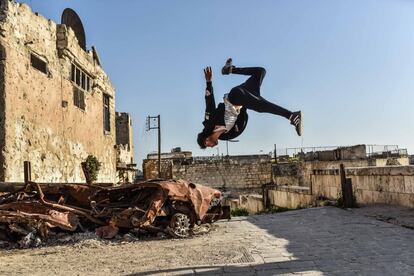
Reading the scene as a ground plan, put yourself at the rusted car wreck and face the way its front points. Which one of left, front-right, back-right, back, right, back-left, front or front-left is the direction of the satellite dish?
left

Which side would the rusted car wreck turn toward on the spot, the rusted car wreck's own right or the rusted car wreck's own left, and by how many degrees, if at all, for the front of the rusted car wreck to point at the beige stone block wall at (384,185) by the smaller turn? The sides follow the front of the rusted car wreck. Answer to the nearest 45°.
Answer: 0° — it already faces it

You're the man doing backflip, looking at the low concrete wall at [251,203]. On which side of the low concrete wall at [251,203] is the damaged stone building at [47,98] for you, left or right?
left

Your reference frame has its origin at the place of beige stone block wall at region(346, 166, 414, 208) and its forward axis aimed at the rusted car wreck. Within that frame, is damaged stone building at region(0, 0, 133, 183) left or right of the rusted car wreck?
right

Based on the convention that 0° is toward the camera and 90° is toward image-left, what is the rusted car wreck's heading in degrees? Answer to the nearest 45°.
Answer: approximately 270°

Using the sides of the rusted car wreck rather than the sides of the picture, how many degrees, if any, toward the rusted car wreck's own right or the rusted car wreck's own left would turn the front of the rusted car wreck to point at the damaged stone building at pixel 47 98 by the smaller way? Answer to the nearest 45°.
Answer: approximately 90° to the rusted car wreck's own left

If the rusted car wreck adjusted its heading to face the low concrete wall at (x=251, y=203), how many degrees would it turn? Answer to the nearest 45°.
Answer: approximately 45° to its left

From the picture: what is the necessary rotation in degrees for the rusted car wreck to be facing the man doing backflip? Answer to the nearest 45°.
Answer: approximately 45° to its right

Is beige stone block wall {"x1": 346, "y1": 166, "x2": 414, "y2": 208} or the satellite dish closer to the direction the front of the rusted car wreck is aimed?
the beige stone block wall

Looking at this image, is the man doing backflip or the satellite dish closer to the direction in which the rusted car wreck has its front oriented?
the man doing backflip
